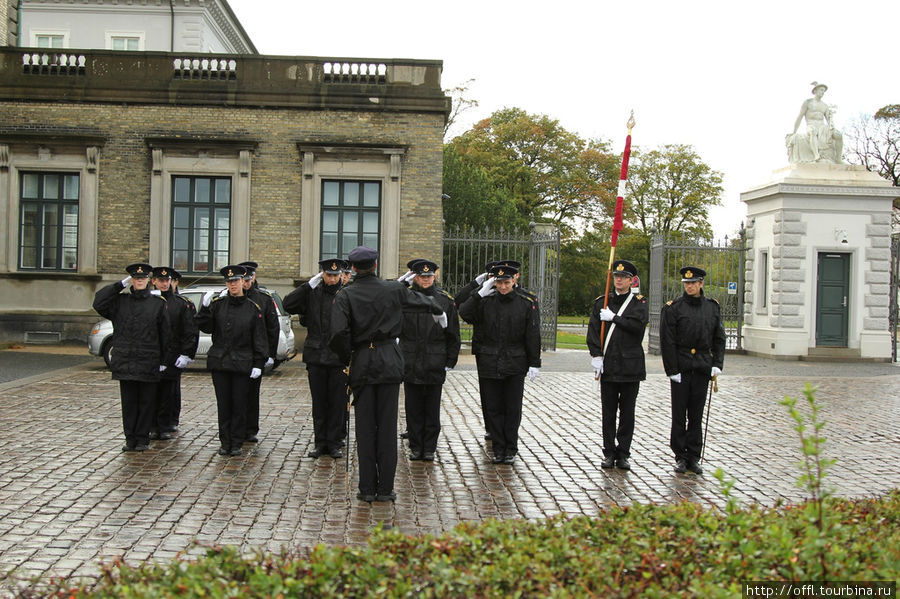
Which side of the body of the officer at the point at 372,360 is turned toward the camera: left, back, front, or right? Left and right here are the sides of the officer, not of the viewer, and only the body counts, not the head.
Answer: back

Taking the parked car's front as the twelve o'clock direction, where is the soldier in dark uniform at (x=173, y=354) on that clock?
The soldier in dark uniform is roughly at 9 o'clock from the parked car.

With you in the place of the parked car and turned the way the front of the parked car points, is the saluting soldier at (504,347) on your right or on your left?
on your left

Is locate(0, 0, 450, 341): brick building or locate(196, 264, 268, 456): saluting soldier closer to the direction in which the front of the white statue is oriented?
the saluting soldier

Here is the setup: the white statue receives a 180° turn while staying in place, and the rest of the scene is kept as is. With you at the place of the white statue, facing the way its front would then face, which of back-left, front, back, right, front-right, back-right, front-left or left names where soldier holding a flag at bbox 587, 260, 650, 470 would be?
back

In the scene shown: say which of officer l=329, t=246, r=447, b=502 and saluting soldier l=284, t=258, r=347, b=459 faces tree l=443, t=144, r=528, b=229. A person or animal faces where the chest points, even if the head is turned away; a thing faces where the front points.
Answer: the officer

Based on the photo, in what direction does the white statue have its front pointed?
toward the camera

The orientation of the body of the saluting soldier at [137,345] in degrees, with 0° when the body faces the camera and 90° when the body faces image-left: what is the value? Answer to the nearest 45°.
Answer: approximately 0°

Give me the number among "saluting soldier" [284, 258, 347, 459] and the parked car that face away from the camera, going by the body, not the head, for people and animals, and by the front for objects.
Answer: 0

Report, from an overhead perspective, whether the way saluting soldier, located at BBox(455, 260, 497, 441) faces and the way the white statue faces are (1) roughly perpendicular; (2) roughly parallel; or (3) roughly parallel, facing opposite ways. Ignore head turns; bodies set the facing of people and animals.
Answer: roughly parallel

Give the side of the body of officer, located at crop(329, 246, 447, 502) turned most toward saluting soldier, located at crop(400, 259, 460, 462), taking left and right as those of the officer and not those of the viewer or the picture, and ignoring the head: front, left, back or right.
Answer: front

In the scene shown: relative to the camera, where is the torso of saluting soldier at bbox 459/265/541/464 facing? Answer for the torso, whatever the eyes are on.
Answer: toward the camera

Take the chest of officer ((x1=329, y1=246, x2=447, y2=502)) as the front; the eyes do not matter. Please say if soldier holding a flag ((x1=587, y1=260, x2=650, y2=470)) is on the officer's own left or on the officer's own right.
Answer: on the officer's own right

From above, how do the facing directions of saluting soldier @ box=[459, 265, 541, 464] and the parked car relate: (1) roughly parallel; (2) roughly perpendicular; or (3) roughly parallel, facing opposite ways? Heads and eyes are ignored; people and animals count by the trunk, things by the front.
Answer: roughly perpendicular
